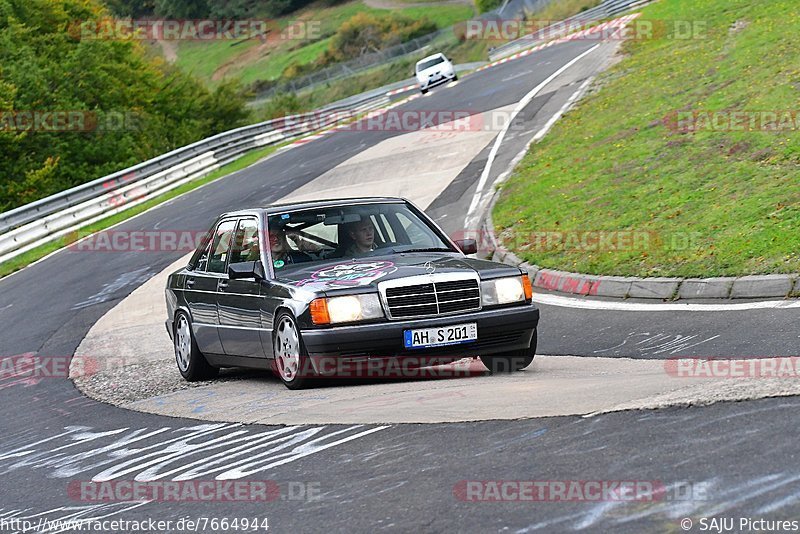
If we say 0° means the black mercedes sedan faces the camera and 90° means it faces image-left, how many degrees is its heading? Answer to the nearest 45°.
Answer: approximately 315°

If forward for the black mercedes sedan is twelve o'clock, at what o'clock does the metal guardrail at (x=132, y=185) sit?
The metal guardrail is roughly at 7 o'clock from the black mercedes sedan.

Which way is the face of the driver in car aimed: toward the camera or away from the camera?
toward the camera

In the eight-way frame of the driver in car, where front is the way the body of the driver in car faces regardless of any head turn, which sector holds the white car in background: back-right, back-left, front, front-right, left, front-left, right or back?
back-left

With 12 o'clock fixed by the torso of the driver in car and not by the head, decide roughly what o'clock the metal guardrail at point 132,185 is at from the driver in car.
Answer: The metal guardrail is roughly at 7 o'clock from the driver in car.

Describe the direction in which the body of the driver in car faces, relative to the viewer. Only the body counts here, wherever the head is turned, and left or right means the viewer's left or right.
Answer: facing the viewer and to the right of the viewer

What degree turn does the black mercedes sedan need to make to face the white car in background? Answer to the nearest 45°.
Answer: approximately 135° to its left
